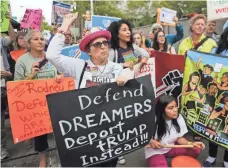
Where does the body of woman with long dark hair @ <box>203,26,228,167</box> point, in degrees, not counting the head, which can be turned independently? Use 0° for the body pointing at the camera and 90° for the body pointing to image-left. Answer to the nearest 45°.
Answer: approximately 45°

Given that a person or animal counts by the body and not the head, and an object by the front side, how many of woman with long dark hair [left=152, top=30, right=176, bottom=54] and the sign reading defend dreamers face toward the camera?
2

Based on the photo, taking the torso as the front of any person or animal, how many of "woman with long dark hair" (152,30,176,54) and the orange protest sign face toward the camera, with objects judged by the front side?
2

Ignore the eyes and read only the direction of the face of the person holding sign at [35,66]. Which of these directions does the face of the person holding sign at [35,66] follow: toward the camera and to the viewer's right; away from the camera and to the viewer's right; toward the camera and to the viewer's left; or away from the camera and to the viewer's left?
toward the camera and to the viewer's right
